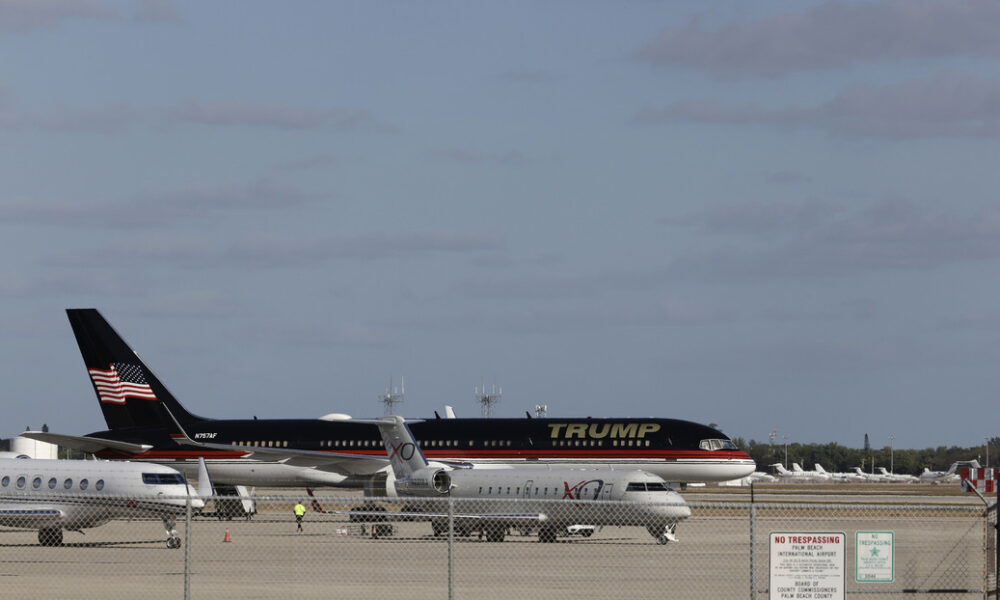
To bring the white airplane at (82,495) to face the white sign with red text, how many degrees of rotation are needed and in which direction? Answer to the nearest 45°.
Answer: approximately 90° to its right

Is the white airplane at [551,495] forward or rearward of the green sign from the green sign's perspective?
rearward

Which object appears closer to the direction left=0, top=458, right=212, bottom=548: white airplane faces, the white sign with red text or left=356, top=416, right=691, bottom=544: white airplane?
the white airplane

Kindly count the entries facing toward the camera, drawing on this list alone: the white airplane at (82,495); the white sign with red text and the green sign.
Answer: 2

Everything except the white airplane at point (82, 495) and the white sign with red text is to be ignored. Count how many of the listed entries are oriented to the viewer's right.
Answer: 1

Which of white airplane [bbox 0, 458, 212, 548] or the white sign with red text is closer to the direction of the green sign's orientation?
the white sign with red text

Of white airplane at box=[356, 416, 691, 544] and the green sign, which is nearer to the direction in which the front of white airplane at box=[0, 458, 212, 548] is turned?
the white airplane

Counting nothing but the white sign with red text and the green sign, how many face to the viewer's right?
0

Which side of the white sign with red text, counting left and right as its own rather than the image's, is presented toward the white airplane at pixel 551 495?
back

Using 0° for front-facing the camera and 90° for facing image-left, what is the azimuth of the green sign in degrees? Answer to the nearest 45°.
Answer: approximately 0°

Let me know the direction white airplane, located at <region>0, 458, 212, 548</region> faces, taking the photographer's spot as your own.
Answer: facing to the right of the viewer
